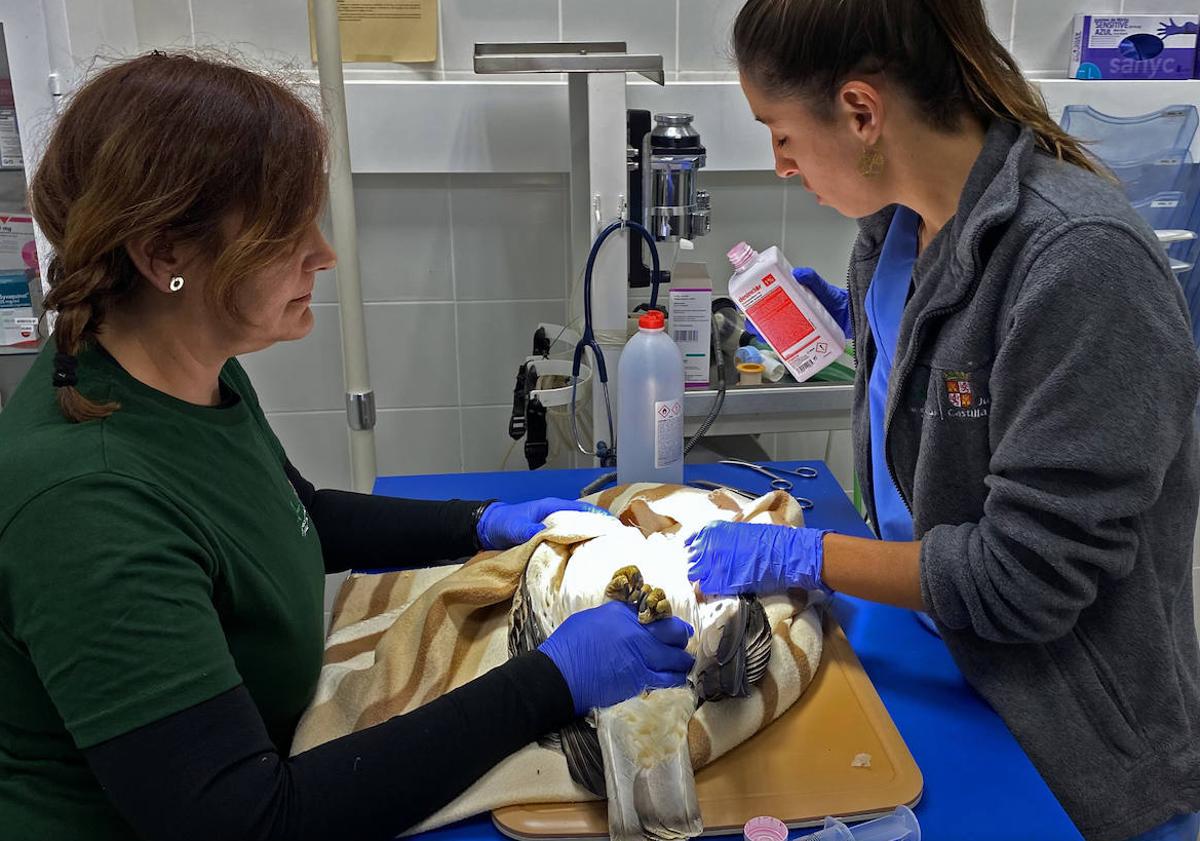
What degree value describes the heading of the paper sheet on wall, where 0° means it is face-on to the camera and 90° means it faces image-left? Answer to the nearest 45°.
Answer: approximately 0°

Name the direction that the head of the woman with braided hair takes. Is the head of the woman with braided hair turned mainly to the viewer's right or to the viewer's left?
to the viewer's right

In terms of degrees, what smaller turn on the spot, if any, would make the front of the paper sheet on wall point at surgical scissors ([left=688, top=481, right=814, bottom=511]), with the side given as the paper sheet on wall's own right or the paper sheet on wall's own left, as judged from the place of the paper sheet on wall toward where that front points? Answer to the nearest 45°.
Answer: approximately 45° to the paper sheet on wall's own left

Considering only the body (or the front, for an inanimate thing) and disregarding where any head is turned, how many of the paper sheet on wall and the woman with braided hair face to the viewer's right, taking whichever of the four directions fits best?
1

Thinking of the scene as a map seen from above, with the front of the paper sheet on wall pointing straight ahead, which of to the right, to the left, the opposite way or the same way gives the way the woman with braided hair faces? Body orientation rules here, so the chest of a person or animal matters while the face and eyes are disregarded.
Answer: to the left

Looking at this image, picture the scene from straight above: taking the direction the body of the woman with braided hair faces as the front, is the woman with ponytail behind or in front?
in front

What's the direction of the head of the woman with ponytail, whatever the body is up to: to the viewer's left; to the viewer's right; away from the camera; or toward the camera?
to the viewer's left

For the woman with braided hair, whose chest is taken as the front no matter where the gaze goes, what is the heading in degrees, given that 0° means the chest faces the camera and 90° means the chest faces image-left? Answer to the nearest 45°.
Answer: approximately 270°

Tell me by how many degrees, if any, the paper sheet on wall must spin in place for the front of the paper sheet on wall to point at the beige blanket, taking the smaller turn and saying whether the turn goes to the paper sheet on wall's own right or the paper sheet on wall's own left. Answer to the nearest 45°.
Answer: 0° — it already faces it

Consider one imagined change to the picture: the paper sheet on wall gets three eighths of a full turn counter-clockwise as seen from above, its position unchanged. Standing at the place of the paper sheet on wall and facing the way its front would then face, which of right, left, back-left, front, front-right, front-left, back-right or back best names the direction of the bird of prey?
back-right

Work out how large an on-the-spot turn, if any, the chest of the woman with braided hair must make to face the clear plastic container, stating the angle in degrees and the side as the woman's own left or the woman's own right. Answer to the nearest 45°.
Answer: approximately 45° to the woman's own left

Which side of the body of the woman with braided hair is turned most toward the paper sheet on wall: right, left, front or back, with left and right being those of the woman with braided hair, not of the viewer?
left
